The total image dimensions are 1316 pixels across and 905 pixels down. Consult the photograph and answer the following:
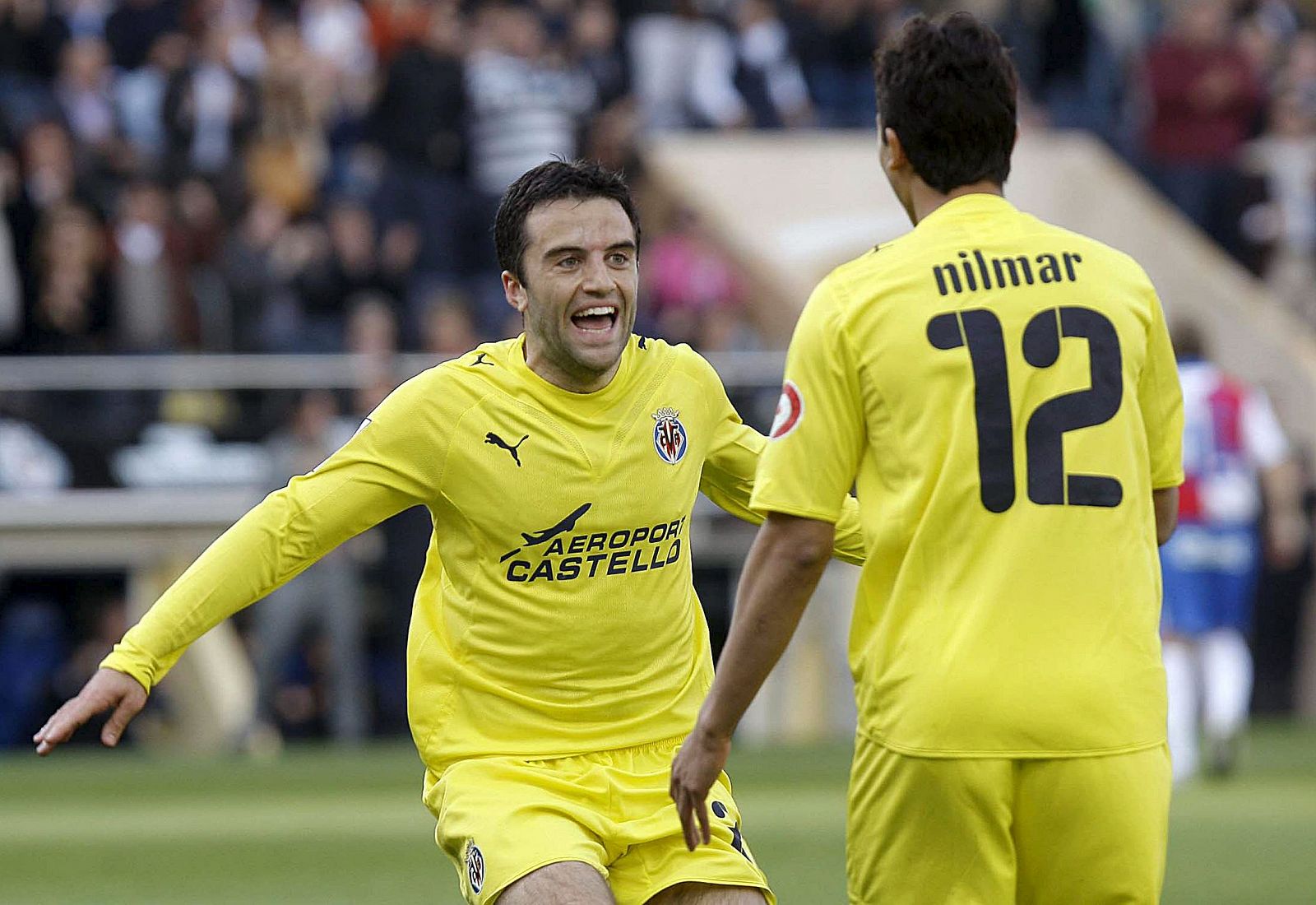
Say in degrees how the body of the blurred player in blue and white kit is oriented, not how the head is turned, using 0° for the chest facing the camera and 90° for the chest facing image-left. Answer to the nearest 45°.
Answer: approximately 180°

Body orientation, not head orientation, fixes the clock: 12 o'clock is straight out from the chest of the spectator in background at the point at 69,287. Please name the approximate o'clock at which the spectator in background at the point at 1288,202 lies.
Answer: the spectator in background at the point at 1288,202 is roughly at 9 o'clock from the spectator in background at the point at 69,287.

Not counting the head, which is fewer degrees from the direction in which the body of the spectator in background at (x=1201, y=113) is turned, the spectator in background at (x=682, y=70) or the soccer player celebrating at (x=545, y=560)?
the soccer player celebrating

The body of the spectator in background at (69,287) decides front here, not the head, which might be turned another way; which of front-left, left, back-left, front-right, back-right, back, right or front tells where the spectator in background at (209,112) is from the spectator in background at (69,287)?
back-left

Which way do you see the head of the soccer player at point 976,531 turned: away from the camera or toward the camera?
away from the camera

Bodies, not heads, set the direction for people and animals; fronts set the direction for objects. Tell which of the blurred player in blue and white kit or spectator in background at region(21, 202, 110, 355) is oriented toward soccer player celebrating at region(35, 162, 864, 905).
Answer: the spectator in background

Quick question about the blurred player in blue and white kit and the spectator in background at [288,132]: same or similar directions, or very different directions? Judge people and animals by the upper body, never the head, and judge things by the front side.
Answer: very different directions

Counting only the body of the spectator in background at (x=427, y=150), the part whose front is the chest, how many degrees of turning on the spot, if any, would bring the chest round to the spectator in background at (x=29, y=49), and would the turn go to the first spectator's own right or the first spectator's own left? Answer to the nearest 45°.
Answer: approximately 135° to the first spectator's own right

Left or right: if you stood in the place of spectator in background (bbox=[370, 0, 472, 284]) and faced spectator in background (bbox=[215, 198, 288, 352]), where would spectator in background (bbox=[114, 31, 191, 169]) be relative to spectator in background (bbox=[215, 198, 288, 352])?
right

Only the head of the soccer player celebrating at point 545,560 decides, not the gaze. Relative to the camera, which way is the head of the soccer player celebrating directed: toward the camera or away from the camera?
toward the camera

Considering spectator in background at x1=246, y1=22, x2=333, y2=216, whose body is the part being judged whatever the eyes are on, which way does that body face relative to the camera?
toward the camera

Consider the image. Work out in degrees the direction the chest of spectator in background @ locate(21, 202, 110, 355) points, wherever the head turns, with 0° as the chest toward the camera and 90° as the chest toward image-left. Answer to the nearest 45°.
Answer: approximately 0°

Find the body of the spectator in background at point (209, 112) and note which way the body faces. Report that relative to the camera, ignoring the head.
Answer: toward the camera

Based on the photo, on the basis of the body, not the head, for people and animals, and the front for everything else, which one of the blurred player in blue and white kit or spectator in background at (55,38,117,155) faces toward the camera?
the spectator in background

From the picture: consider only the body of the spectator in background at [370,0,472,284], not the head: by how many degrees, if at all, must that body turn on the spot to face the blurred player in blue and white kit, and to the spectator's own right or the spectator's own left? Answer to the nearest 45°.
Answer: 0° — they already face them
